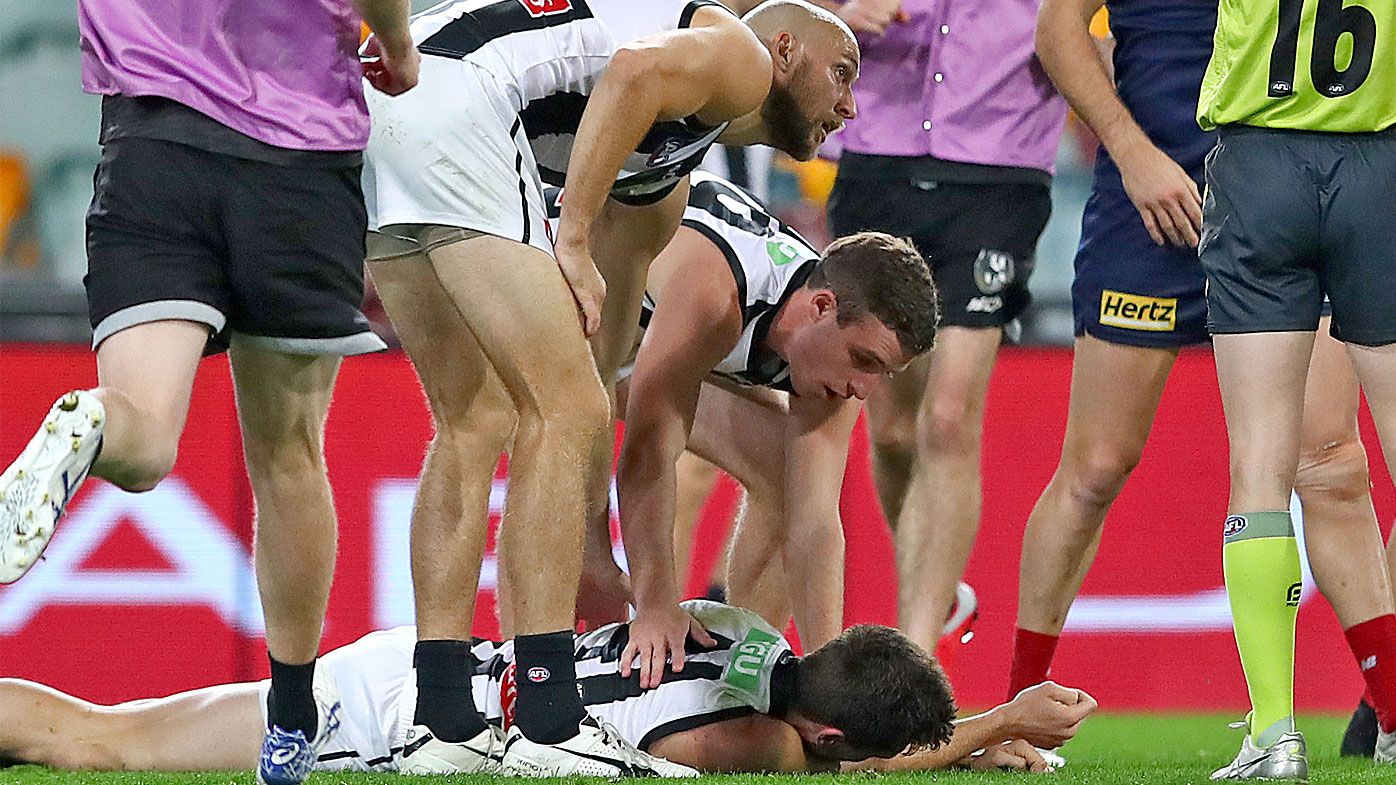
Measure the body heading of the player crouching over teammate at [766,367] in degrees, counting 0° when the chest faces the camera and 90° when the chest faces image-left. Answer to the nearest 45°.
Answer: approximately 315°

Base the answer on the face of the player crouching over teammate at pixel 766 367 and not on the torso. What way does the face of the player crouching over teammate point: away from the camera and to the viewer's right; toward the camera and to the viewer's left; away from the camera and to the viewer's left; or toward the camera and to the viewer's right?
toward the camera and to the viewer's right
